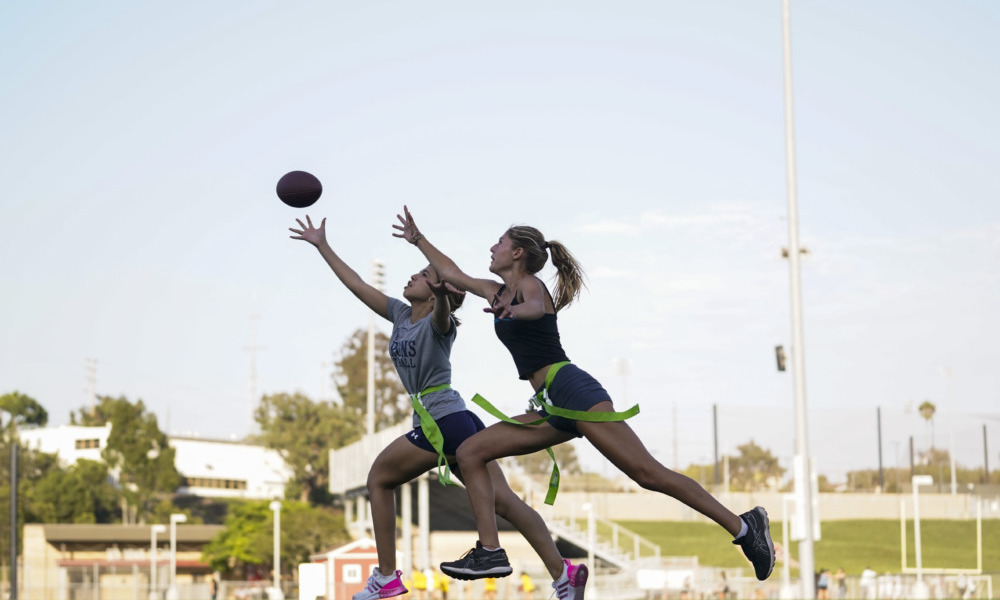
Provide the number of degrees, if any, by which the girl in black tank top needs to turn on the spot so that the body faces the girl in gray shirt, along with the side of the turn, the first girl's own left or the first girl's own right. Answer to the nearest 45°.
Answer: approximately 45° to the first girl's own right

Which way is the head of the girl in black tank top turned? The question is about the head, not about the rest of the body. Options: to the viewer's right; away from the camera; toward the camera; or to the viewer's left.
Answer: to the viewer's left

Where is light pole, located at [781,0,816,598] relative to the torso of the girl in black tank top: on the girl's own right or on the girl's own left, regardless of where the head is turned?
on the girl's own right

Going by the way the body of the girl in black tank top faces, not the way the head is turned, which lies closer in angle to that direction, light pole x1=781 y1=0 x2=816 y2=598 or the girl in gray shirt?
the girl in gray shirt

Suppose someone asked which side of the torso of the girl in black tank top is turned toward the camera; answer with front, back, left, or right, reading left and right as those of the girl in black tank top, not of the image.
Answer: left
